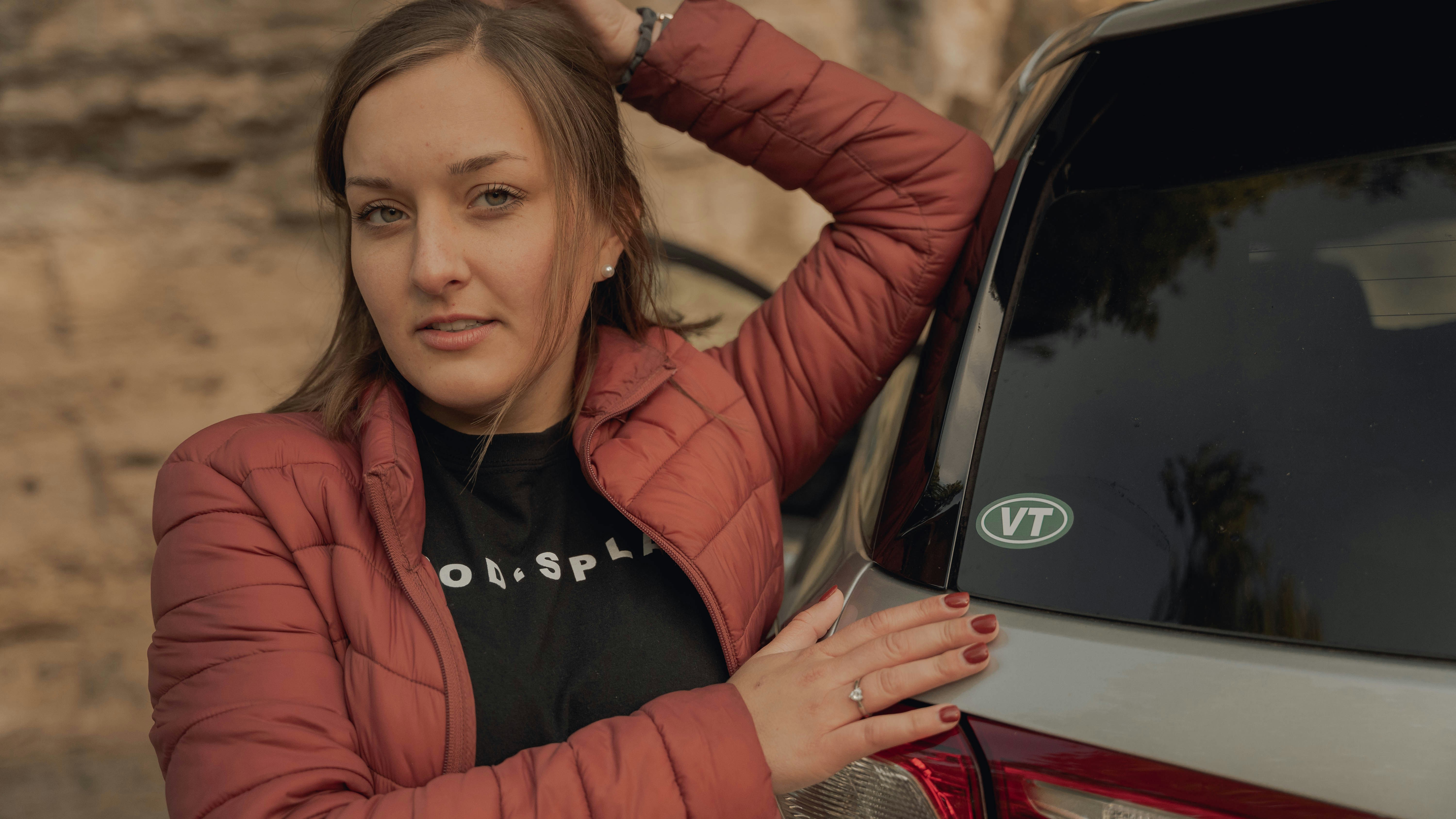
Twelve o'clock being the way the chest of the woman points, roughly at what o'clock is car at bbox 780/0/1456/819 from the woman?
The car is roughly at 10 o'clock from the woman.

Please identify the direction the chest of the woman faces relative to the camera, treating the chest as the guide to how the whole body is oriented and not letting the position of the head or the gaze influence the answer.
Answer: toward the camera
